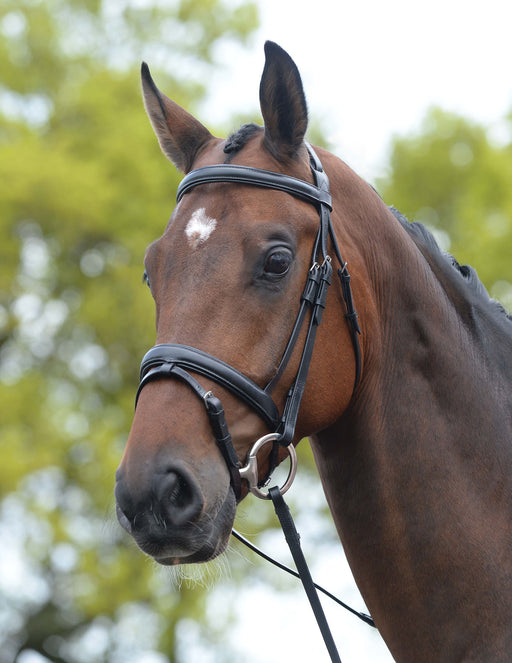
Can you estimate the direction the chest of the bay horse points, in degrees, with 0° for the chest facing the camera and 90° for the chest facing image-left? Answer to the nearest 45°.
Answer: approximately 45°
